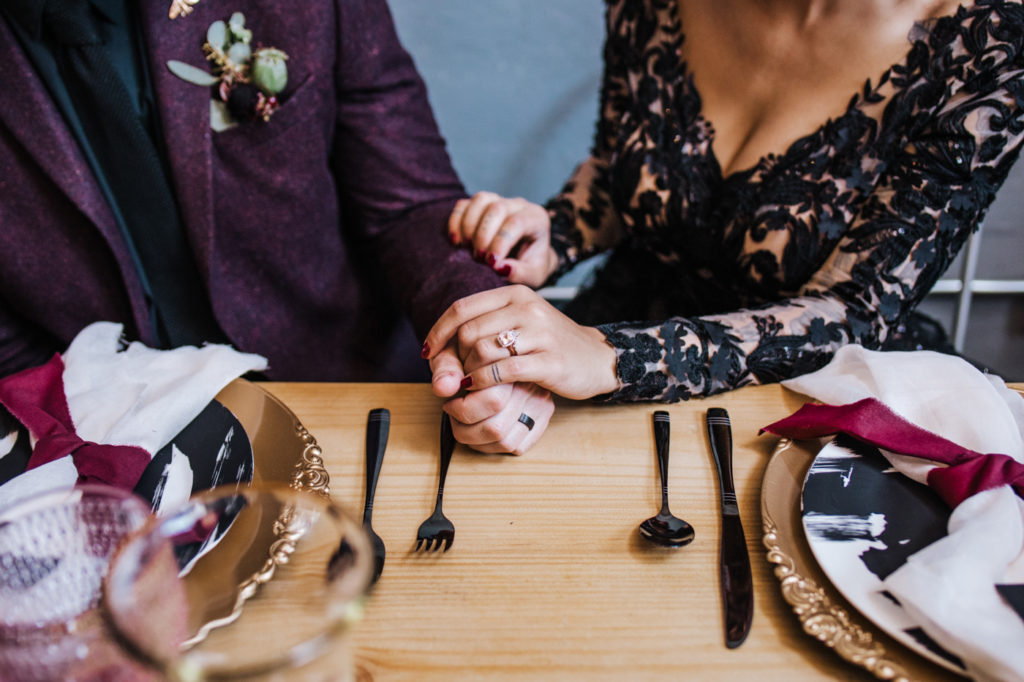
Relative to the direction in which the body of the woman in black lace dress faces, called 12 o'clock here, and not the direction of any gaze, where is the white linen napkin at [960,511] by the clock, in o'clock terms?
The white linen napkin is roughly at 10 o'clock from the woman in black lace dress.

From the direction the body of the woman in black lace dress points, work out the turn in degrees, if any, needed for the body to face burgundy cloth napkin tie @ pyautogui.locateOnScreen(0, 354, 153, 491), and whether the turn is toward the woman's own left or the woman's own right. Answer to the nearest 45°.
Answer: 0° — they already face it

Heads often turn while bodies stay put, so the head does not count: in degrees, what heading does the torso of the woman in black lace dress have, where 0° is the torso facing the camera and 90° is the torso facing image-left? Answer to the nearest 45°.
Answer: approximately 45°
